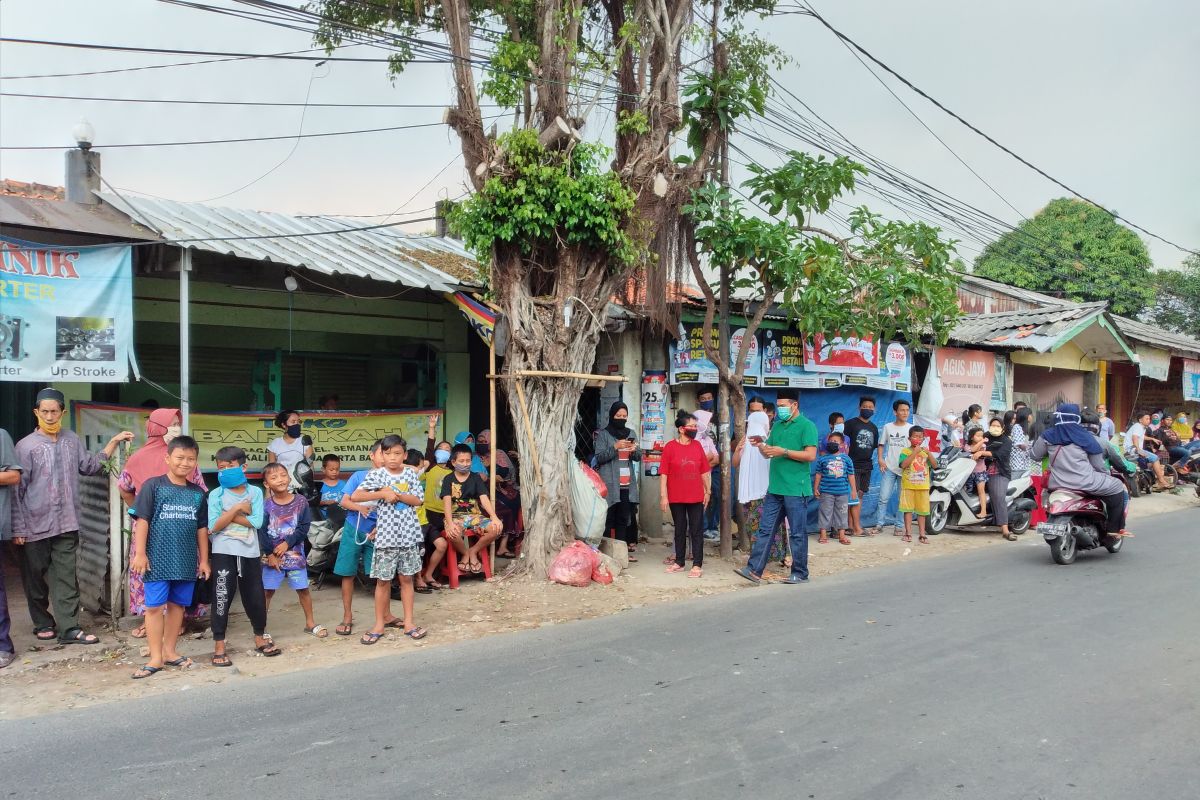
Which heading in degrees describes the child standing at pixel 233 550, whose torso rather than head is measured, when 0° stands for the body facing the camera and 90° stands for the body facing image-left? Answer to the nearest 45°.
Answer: approximately 0°

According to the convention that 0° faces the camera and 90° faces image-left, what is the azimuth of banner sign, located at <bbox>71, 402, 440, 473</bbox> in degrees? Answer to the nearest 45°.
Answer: approximately 0°

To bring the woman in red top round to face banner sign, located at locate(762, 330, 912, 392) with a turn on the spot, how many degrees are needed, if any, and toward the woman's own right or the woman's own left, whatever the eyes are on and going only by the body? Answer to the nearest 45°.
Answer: approximately 135° to the woman's own left

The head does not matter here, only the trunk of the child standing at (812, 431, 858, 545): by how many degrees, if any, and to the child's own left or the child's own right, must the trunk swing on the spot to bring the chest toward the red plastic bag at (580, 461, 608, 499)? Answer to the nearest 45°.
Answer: approximately 45° to the child's own right

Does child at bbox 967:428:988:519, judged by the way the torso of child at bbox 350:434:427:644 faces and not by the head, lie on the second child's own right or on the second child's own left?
on the second child's own left
